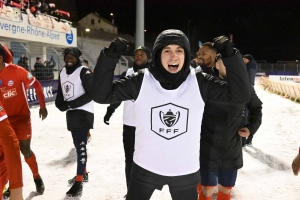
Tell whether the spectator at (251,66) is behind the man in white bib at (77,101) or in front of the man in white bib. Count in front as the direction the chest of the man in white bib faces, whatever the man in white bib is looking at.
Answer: behind

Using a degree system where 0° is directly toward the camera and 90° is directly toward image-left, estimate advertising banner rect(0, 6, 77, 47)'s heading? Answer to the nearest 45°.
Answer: approximately 315°

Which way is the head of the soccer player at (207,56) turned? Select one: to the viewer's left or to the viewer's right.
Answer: to the viewer's left
